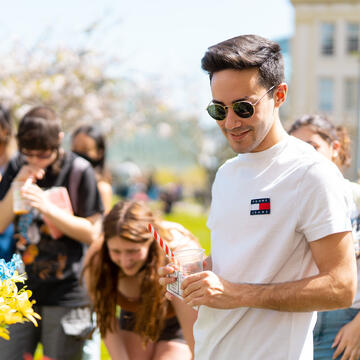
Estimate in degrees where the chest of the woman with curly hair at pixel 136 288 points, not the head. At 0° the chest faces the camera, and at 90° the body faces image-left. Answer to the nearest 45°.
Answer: approximately 0°

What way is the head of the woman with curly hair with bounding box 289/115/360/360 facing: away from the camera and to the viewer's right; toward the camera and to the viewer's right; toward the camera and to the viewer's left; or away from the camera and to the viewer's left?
toward the camera and to the viewer's left

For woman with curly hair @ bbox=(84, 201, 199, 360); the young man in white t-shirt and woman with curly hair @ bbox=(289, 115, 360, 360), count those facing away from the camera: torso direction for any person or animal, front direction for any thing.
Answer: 0

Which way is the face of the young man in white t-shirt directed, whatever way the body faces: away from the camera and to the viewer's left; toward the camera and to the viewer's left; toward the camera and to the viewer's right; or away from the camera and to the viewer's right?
toward the camera and to the viewer's left

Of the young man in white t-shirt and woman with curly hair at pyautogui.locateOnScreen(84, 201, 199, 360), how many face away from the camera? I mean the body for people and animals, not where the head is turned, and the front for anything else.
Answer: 0

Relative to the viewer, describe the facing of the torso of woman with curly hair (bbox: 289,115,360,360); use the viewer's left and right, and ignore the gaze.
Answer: facing the viewer and to the left of the viewer

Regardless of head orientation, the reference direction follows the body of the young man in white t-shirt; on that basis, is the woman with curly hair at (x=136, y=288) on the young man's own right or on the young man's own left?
on the young man's own right

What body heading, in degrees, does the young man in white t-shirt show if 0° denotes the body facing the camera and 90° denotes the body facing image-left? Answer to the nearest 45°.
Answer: approximately 45°

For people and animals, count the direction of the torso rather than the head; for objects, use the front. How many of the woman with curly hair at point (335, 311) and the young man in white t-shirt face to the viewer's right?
0

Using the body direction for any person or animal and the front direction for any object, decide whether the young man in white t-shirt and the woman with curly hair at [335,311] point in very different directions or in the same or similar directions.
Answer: same or similar directions

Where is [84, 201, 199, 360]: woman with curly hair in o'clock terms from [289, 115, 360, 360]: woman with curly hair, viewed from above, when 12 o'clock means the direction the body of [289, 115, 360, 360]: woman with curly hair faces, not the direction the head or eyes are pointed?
[84, 201, 199, 360]: woman with curly hair is roughly at 2 o'clock from [289, 115, 360, 360]: woman with curly hair.

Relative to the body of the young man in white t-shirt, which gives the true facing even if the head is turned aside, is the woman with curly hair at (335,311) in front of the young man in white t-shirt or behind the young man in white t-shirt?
behind
